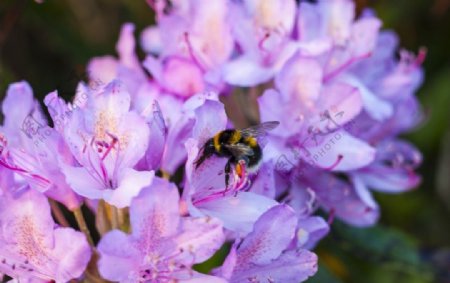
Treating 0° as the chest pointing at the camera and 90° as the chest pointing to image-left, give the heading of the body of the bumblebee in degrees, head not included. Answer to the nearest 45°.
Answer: approximately 90°
